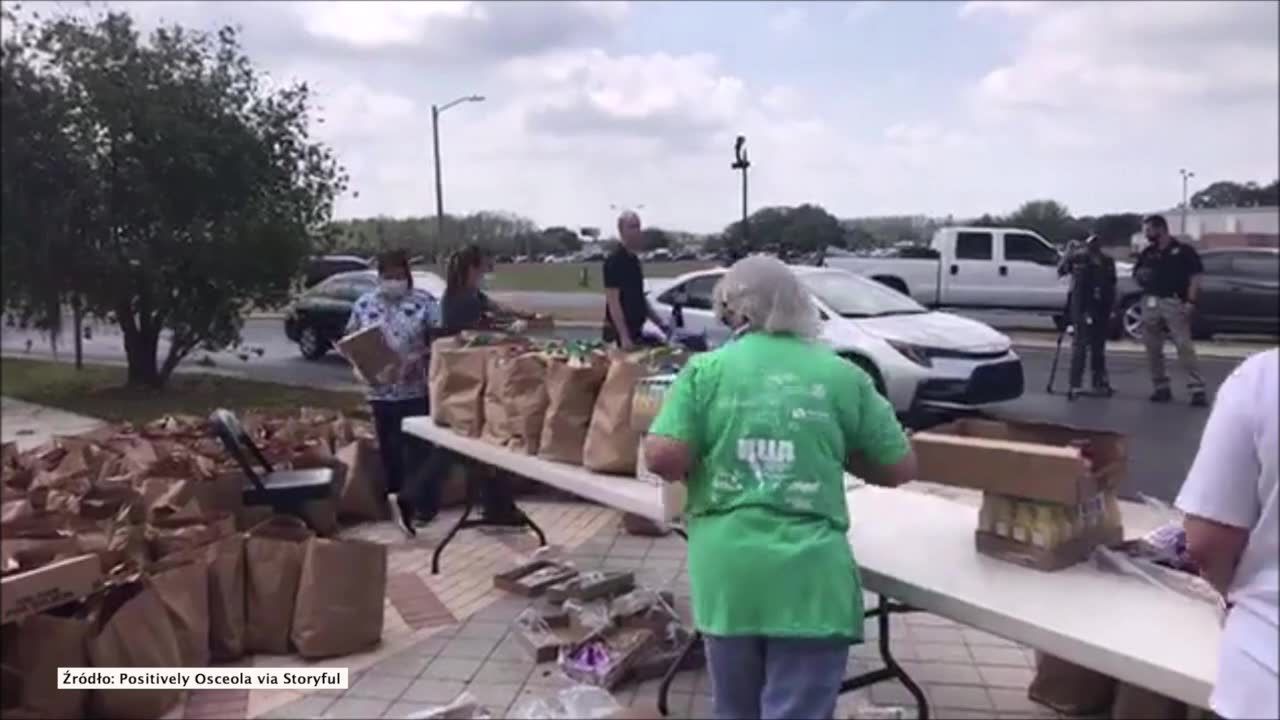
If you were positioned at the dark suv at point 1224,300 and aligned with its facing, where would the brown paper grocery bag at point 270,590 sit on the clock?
The brown paper grocery bag is roughly at 10 o'clock from the dark suv.

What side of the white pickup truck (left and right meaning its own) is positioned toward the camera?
right

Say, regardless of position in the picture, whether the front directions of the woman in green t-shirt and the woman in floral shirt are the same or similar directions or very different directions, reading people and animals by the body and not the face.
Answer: very different directions

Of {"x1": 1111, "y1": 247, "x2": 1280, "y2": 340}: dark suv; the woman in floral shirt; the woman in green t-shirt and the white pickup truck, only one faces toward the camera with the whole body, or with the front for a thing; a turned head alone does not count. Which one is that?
the woman in floral shirt

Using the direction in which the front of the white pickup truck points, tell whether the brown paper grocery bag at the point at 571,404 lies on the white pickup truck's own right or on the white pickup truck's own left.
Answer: on the white pickup truck's own right

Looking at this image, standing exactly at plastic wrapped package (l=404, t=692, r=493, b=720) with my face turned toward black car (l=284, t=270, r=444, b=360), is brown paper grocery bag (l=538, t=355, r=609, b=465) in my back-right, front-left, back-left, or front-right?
front-right

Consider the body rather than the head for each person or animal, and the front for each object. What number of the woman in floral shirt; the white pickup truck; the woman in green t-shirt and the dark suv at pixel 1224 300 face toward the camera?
1

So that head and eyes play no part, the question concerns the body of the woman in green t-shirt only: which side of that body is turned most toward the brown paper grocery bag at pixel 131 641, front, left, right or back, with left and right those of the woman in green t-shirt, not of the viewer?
left

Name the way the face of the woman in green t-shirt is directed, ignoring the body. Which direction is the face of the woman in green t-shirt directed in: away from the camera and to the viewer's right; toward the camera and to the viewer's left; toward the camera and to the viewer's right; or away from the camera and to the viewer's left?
away from the camera and to the viewer's left

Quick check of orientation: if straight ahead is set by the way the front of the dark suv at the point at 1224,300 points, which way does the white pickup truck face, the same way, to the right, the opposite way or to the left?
the opposite way

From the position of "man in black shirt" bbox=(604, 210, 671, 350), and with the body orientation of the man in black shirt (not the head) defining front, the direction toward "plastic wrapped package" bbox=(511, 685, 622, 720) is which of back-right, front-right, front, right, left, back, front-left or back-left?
front-right

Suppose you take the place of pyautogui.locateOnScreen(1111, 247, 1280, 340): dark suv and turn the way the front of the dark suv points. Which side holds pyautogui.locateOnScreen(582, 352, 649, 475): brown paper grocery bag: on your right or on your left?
on your left

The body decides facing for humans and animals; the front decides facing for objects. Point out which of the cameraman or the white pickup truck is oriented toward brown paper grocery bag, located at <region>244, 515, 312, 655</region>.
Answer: the cameraman

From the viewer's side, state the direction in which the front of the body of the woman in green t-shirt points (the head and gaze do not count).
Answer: away from the camera

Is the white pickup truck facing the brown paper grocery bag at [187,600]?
no

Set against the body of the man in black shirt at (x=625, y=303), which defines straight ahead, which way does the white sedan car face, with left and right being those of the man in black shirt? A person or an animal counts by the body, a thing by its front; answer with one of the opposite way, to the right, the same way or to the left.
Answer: the same way

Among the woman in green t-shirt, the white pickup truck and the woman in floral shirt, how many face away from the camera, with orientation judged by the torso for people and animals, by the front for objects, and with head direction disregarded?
1

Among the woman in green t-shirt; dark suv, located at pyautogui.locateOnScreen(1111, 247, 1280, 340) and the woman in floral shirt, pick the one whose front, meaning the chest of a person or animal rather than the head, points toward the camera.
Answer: the woman in floral shirt

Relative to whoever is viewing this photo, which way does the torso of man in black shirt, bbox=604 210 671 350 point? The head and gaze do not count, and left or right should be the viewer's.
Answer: facing the viewer and to the right of the viewer
